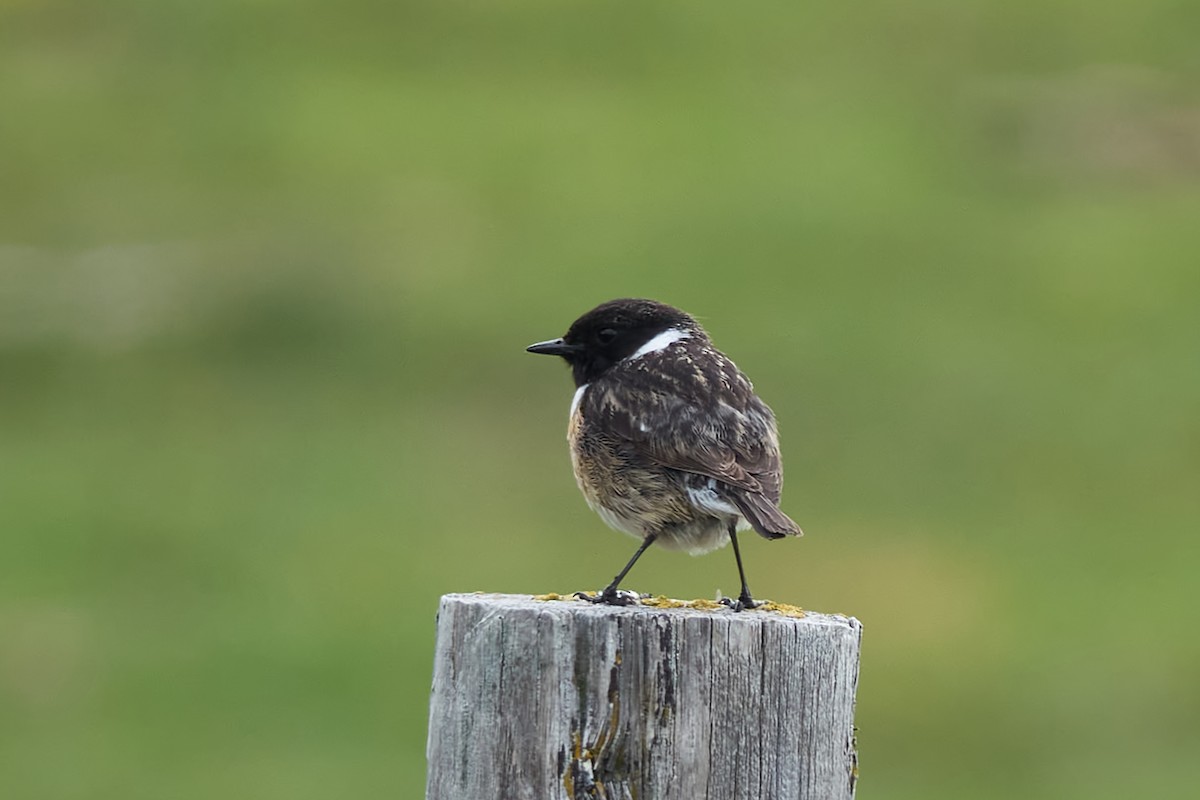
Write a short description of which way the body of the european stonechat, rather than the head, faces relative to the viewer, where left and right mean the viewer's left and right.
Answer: facing away from the viewer and to the left of the viewer
